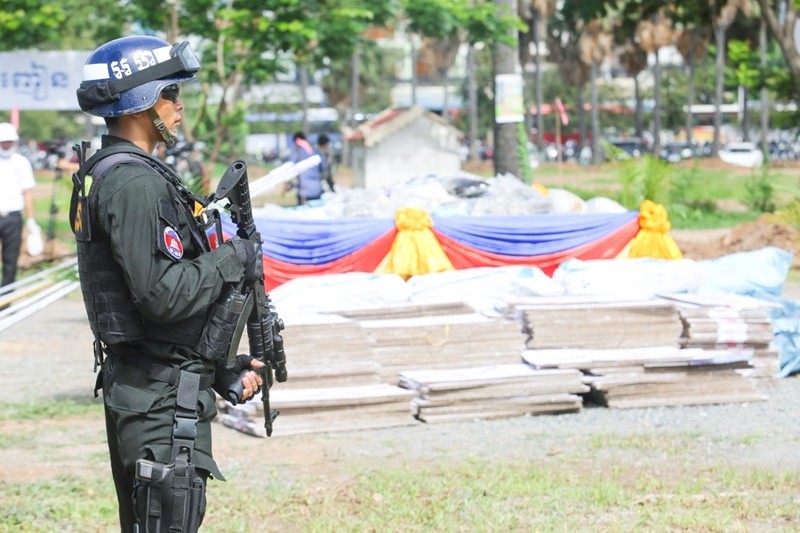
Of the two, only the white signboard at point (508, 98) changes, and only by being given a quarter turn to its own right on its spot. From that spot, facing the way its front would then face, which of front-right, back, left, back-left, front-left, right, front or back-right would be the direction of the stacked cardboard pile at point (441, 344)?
left

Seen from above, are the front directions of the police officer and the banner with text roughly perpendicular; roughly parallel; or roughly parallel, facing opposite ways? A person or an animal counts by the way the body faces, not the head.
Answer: roughly perpendicular

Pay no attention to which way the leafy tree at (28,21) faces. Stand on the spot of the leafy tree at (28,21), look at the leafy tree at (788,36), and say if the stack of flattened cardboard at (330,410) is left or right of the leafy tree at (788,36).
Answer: right

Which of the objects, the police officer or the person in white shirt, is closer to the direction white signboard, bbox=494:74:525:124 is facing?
the police officer

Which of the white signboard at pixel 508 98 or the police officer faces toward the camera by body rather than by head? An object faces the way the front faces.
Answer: the white signboard

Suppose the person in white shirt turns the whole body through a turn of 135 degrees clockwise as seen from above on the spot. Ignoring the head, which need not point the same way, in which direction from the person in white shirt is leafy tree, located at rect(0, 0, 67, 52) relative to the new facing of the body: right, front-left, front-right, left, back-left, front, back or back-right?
front-right

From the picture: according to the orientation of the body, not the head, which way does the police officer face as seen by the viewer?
to the viewer's right

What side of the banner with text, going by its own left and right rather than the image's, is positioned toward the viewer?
front

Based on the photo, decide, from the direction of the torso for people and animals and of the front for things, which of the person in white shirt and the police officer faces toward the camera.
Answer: the person in white shirt

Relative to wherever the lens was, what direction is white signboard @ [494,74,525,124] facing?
facing the viewer

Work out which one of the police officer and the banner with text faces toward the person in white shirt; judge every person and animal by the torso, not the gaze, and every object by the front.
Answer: the banner with text

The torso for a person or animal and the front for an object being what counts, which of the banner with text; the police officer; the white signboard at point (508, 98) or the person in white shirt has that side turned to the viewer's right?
the police officer

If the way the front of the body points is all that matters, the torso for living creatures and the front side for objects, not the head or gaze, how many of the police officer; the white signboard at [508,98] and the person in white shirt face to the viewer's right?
1

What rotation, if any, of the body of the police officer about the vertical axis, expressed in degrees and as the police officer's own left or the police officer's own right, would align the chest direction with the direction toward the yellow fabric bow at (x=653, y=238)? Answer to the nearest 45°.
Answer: approximately 45° to the police officer's own left
